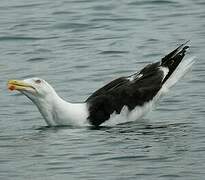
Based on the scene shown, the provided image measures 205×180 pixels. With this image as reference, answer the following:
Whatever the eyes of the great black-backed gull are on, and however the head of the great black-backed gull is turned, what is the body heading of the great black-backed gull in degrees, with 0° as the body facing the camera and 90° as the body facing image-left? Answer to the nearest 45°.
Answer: approximately 90°
